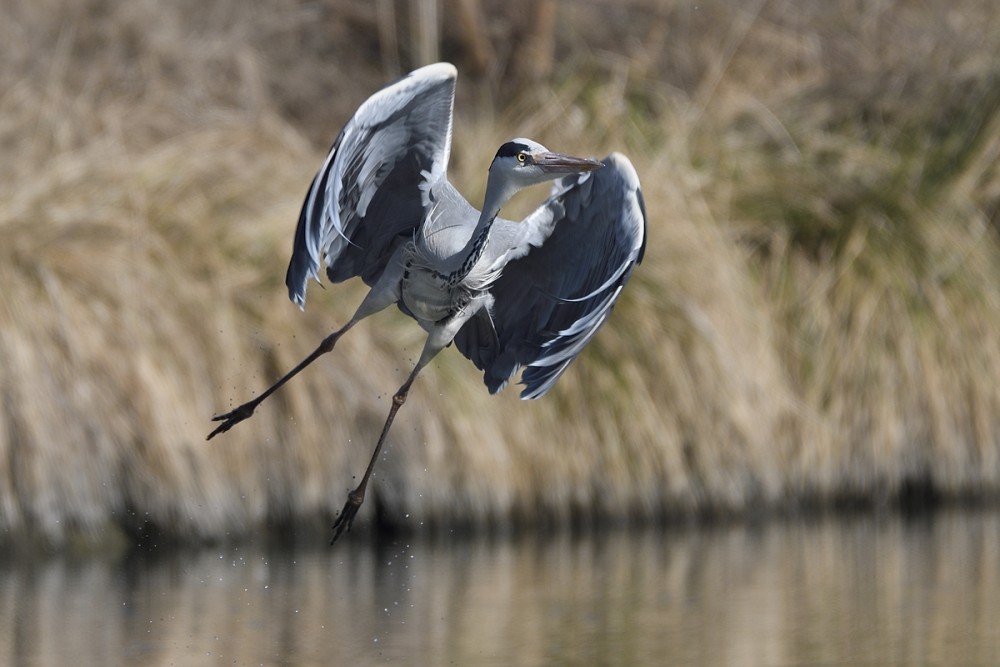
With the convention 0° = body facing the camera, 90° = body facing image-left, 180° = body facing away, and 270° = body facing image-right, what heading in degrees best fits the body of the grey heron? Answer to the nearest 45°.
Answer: approximately 315°
